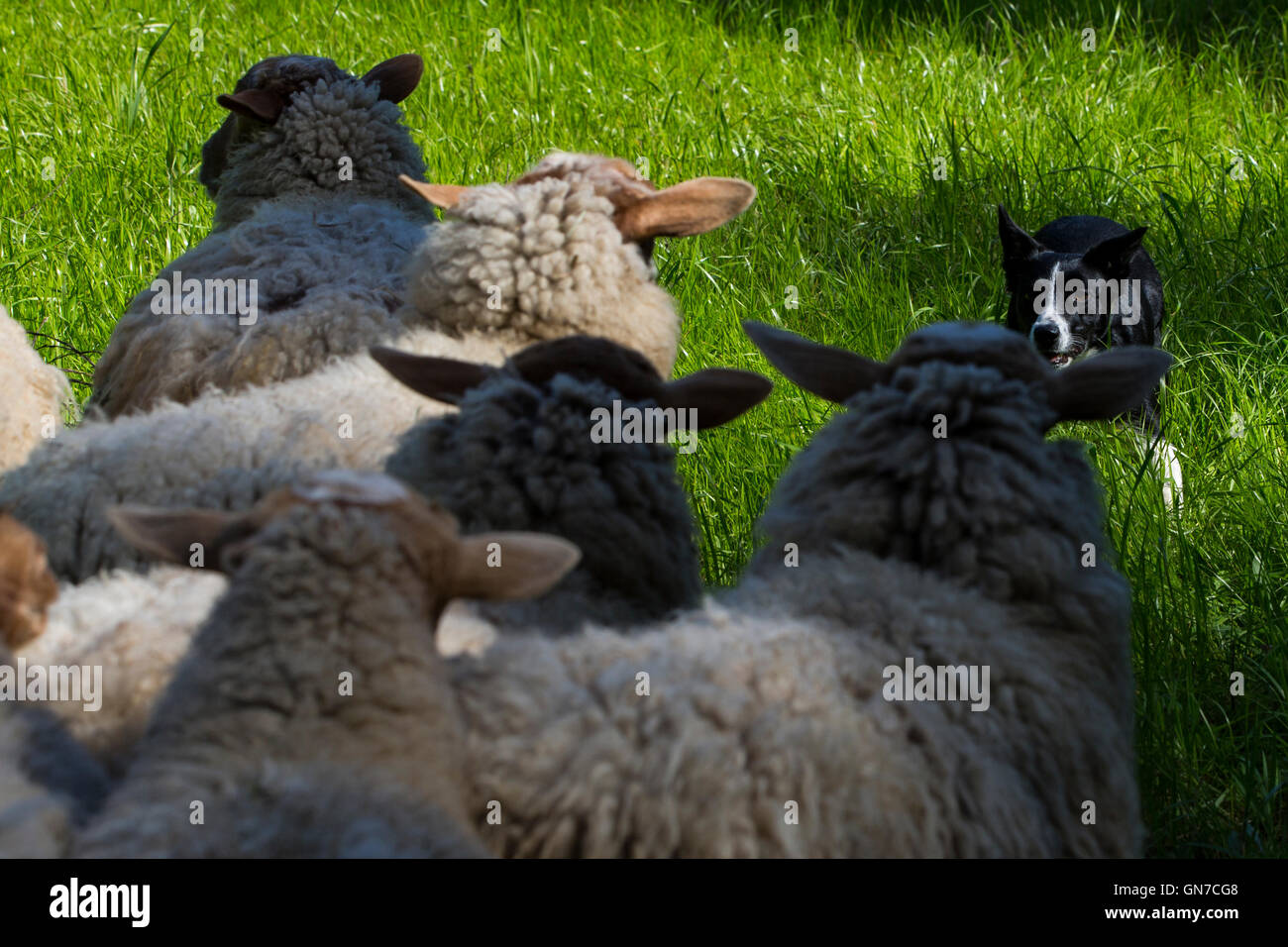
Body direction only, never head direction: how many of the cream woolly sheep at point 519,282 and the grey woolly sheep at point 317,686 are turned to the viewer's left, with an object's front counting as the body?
0

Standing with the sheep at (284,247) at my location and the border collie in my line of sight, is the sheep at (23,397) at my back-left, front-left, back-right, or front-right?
back-right

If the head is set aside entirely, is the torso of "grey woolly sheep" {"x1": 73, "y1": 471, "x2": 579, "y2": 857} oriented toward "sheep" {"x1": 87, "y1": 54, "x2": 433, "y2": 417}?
yes

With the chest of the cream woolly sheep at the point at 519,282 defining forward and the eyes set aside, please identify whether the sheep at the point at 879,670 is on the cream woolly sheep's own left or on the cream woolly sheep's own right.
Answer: on the cream woolly sheep's own right

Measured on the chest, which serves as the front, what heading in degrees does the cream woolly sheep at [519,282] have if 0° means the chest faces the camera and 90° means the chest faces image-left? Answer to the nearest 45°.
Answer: approximately 225°

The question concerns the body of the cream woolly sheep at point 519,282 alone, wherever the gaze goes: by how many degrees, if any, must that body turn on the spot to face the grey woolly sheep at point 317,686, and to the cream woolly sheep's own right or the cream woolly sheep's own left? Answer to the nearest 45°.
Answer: approximately 135° to the cream woolly sheep's own right

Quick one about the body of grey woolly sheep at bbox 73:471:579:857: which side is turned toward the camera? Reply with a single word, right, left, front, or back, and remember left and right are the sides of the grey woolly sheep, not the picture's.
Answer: back

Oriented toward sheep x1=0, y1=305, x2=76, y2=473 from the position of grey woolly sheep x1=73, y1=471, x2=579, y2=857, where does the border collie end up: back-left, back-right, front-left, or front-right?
front-right

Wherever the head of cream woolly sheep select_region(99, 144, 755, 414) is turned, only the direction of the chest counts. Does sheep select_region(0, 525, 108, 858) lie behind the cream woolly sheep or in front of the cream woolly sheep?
behind

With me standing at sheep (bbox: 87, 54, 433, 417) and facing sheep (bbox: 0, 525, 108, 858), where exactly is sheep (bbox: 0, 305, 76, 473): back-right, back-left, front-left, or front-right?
front-right
